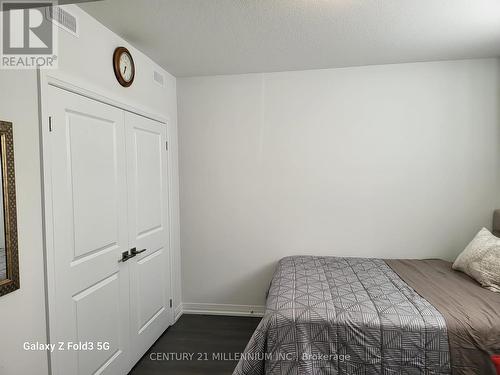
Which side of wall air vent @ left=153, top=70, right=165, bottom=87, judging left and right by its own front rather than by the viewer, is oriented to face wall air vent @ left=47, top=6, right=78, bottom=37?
right

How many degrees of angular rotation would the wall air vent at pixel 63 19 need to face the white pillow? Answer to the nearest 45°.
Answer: approximately 45° to its left

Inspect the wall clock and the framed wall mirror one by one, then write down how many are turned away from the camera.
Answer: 0

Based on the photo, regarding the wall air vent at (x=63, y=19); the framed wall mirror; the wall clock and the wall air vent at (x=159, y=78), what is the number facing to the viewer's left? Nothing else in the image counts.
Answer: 0

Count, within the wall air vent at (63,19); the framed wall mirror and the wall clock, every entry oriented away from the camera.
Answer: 0

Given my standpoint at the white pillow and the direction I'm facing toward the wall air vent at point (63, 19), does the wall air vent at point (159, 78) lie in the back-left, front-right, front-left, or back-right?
front-right

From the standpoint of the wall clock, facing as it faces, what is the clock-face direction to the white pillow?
The white pillow is roughly at 11 o'clock from the wall clock.

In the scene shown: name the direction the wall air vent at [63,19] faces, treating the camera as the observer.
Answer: facing the viewer and to the right of the viewer

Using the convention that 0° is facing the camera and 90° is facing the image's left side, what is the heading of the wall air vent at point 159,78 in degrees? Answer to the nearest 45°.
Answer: approximately 315°

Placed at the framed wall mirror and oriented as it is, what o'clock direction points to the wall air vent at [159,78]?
The wall air vent is roughly at 9 o'clock from the framed wall mirror.

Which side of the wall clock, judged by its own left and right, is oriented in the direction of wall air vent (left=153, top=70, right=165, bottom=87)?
left

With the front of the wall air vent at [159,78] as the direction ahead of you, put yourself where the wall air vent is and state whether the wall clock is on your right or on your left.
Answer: on your right
